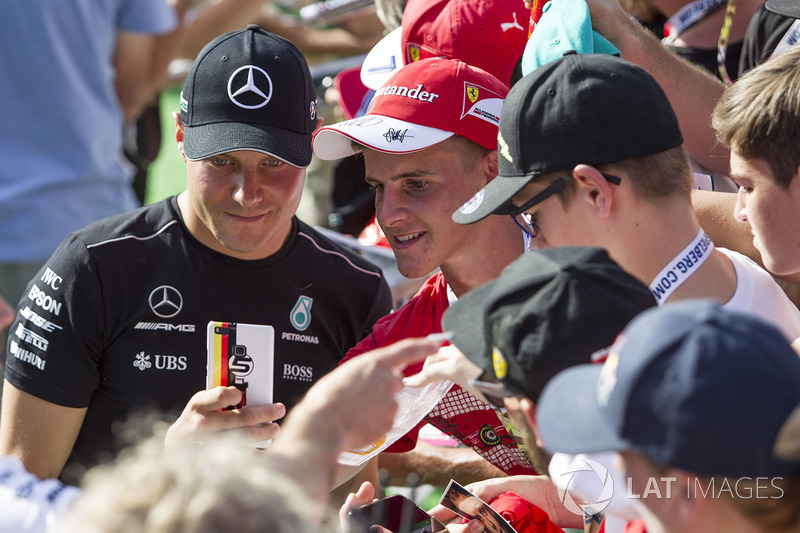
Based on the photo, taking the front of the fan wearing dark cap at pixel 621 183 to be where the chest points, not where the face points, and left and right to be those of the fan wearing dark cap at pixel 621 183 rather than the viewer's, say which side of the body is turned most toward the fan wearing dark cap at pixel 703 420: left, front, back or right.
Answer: left

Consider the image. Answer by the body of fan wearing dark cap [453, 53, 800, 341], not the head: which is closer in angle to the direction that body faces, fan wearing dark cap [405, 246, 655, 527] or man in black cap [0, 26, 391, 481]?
the man in black cap

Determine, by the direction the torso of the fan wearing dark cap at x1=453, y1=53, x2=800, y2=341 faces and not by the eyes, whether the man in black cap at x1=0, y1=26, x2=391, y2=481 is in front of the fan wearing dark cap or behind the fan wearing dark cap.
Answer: in front

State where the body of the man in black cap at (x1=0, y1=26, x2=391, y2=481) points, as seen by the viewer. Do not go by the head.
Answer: toward the camera

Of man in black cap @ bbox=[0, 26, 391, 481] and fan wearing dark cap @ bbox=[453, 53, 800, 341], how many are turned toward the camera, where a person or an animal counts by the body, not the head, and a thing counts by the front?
1

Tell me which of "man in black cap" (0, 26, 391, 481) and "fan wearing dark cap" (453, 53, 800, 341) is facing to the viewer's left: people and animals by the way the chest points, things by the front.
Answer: the fan wearing dark cap

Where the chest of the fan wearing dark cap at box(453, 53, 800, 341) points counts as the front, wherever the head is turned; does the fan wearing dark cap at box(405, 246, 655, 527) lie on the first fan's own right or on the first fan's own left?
on the first fan's own left

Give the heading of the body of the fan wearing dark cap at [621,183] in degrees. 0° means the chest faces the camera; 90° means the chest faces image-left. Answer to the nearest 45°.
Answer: approximately 90°
